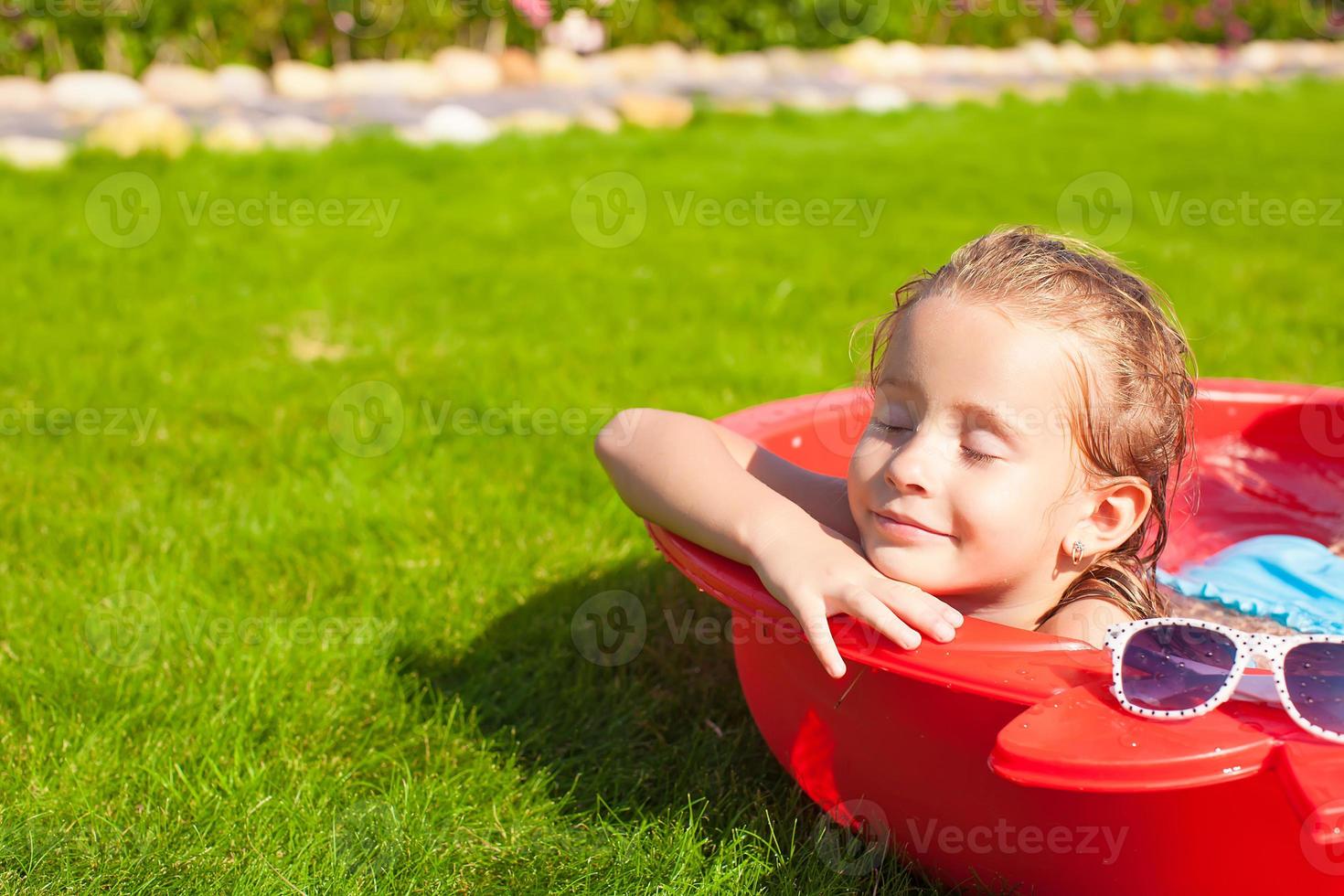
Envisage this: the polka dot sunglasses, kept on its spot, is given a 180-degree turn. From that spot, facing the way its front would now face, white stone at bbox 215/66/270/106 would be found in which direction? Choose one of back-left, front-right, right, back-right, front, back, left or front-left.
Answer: front-left

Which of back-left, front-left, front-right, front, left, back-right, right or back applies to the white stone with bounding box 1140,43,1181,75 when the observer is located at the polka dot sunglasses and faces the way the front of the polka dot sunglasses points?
back

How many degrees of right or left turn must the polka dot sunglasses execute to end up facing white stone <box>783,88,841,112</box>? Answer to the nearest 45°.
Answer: approximately 180°

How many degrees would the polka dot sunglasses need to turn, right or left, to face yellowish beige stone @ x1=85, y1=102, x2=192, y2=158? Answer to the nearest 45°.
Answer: approximately 135° to its right

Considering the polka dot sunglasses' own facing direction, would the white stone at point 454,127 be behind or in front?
behind

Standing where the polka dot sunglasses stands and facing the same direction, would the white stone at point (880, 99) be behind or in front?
behind

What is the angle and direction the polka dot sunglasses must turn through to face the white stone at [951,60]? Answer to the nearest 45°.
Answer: approximately 180°

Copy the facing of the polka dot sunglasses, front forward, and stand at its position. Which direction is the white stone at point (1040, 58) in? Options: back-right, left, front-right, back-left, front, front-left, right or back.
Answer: back

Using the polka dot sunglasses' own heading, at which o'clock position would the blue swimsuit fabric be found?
The blue swimsuit fabric is roughly at 6 o'clock from the polka dot sunglasses.

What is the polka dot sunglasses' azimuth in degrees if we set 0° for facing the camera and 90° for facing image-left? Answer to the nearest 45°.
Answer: approximately 0°

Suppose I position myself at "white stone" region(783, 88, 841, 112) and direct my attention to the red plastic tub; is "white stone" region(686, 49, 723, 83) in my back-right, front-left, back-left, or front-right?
back-right

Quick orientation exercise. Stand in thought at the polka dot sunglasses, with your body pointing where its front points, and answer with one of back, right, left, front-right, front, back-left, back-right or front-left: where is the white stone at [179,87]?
back-right

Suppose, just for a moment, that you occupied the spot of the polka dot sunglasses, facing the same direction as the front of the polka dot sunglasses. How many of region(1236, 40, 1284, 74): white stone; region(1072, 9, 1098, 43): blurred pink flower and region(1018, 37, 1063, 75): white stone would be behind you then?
3

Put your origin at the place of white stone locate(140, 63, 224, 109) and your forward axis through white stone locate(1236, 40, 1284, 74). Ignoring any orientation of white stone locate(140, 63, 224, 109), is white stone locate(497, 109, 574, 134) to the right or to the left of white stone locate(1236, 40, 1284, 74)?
right

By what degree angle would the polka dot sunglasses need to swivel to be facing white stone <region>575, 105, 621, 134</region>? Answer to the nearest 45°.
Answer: approximately 135° to its right
